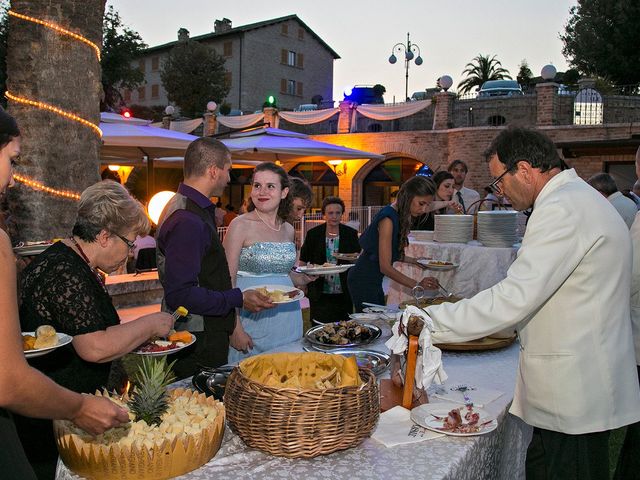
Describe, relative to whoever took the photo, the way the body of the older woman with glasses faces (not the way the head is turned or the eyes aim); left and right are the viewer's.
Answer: facing to the right of the viewer

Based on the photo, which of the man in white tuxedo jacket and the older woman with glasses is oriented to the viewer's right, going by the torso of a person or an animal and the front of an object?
the older woman with glasses

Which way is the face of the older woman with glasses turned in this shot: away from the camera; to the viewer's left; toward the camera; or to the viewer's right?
to the viewer's right

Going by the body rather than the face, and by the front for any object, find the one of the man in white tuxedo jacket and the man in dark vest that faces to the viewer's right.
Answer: the man in dark vest

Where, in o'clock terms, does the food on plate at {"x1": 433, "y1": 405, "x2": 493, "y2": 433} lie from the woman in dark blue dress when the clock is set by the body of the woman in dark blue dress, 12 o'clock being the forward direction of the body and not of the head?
The food on plate is roughly at 3 o'clock from the woman in dark blue dress.

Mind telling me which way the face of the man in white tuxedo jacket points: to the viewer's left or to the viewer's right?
to the viewer's left

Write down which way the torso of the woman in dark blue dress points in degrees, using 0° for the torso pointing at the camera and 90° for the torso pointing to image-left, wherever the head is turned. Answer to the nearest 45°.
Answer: approximately 270°

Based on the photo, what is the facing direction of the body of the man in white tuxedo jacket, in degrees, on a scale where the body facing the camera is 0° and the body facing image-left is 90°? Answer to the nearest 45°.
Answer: approximately 90°

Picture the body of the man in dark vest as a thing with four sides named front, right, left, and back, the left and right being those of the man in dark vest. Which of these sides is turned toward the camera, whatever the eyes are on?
right

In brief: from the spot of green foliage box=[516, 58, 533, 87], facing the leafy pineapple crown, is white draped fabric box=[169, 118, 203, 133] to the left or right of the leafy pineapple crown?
right
